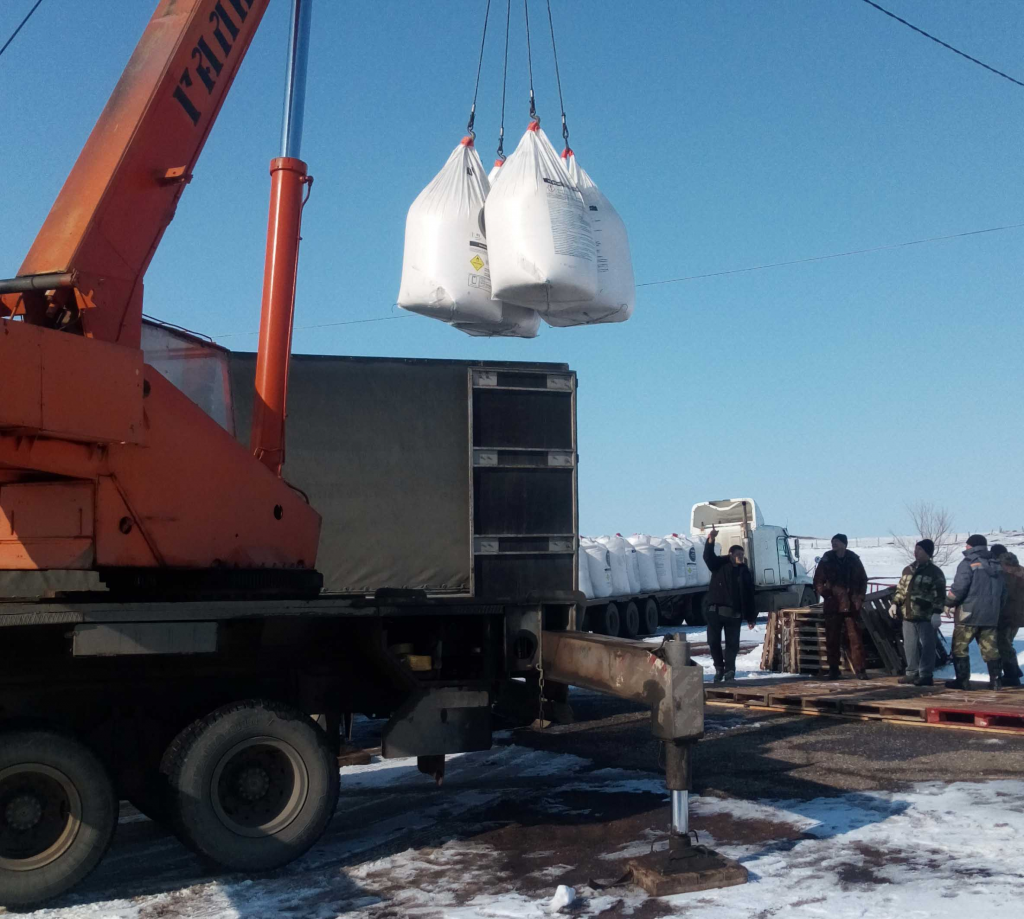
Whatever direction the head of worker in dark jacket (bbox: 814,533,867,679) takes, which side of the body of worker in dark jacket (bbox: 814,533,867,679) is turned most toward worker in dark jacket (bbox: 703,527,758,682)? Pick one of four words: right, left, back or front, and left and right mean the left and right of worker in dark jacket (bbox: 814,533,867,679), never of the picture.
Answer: right

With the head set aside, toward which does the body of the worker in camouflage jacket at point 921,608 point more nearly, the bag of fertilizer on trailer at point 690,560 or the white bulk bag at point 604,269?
the white bulk bag

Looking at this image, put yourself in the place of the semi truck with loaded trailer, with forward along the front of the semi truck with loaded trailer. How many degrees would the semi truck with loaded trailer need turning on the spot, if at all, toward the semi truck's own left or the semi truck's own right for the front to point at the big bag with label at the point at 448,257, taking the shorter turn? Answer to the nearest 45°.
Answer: approximately 135° to the semi truck's own right

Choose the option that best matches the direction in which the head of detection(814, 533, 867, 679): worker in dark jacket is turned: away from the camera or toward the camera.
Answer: toward the camera

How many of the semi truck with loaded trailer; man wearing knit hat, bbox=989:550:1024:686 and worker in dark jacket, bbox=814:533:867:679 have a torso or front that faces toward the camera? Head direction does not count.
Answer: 1

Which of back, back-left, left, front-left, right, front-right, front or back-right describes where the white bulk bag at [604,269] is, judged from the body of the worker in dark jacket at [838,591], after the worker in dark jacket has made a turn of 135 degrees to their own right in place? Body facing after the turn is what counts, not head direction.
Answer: back-left

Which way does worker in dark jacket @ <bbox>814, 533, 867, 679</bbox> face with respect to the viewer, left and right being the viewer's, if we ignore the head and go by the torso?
facing the viewer

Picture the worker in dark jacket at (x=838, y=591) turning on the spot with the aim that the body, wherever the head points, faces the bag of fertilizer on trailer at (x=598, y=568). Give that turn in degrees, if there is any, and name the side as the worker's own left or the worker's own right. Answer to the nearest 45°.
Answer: approximately 135° to the worker's own right

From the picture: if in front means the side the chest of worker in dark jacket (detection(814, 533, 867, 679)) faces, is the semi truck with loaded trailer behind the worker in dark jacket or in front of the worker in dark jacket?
behind

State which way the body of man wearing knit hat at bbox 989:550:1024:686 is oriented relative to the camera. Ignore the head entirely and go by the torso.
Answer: to the viewer's left

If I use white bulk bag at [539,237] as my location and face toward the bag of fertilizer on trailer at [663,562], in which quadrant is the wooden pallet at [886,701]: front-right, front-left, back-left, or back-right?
front-right

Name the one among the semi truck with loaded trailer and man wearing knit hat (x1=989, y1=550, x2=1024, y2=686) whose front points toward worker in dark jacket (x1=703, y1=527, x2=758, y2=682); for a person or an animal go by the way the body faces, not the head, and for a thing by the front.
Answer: the man wearing knit hat

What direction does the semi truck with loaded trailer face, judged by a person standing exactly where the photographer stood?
facing away from the viewer and to the right of the viewer

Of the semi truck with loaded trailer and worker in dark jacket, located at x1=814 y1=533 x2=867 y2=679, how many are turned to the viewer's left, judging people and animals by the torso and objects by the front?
0

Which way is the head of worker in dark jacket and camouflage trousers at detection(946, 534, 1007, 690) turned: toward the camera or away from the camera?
away from the camera
